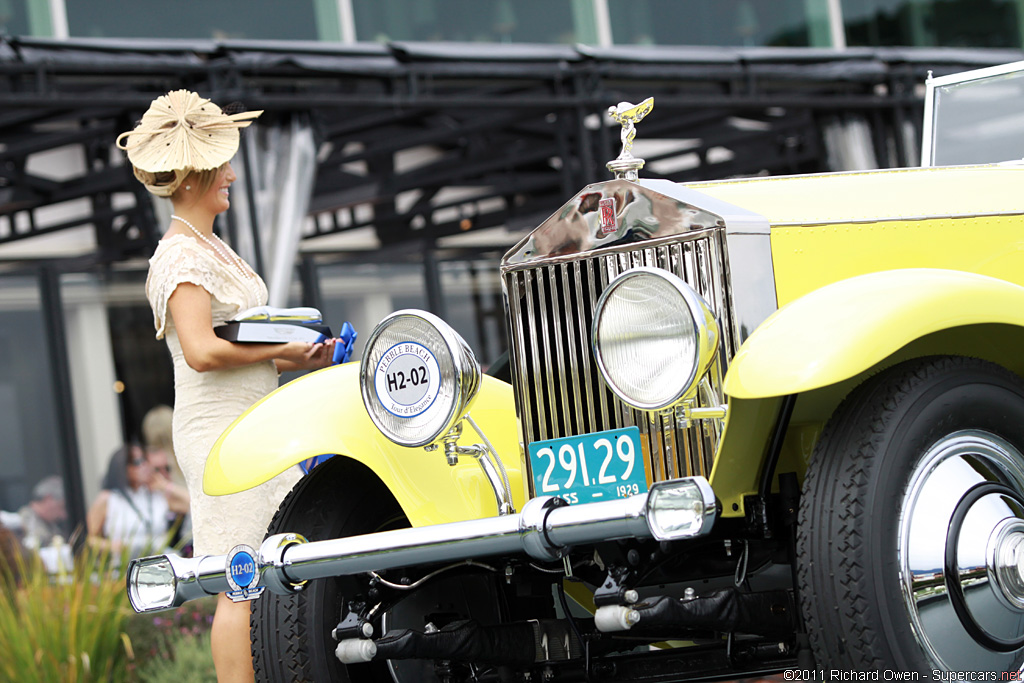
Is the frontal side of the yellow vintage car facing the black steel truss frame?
no

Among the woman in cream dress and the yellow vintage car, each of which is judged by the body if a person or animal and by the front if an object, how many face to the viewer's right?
1

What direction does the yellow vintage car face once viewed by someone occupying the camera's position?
facing the viewer and to the left of the viewer

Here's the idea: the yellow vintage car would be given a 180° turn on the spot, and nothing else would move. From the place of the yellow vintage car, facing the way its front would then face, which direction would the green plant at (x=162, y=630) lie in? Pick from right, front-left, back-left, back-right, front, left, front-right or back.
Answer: left

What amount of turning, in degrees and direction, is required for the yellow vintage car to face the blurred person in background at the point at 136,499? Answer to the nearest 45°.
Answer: approximately 90° to its right

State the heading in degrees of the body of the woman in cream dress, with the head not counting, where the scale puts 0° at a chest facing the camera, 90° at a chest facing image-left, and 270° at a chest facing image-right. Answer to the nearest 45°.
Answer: approximately 270°

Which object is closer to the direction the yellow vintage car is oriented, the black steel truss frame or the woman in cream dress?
the woman in cream dress

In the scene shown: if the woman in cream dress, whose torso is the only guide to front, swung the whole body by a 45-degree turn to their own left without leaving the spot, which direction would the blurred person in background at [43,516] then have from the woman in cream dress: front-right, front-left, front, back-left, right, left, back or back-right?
front-left

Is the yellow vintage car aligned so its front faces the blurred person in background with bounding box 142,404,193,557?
no

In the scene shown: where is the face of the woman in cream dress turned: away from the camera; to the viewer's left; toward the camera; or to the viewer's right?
to the viewer's right

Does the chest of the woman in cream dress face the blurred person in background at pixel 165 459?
no

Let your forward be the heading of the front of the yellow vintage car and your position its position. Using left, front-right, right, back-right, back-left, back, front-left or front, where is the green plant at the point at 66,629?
right

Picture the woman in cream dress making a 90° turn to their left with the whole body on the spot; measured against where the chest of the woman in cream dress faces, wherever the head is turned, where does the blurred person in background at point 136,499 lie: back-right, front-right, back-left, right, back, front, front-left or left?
front
